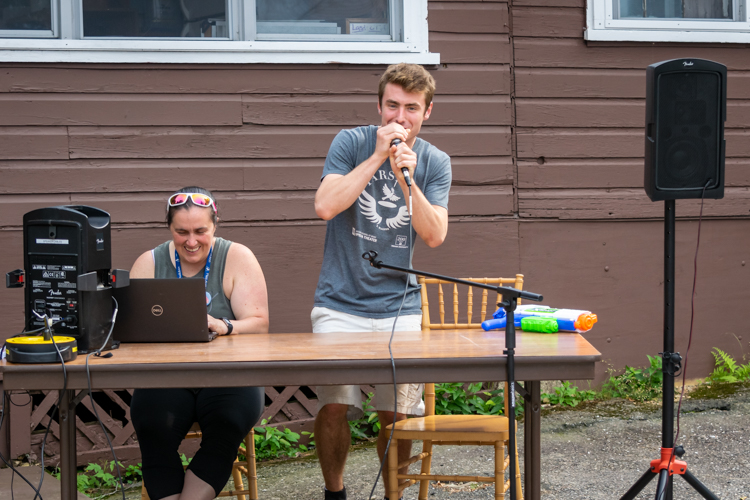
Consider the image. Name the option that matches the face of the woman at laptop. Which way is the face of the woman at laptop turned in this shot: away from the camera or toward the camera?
toward the camera

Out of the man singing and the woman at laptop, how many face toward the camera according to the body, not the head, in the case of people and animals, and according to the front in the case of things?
2

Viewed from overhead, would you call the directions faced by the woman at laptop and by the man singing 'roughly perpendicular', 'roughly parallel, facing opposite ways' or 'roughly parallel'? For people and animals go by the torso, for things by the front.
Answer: roughly parallel

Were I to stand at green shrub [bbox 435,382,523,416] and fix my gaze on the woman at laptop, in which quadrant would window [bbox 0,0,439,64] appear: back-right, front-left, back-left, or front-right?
front-right

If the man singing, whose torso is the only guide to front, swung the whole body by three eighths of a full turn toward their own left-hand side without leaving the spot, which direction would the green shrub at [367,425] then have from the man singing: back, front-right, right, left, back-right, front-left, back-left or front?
front-left

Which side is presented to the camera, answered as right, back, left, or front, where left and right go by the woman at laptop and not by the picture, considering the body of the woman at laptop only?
front

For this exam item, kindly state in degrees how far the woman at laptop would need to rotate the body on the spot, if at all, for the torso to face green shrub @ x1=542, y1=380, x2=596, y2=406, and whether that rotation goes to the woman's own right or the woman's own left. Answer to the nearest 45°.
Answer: approximately 135° to the woman's own left

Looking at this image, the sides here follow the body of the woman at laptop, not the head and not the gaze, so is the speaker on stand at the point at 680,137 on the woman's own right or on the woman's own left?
on the woman's own left
